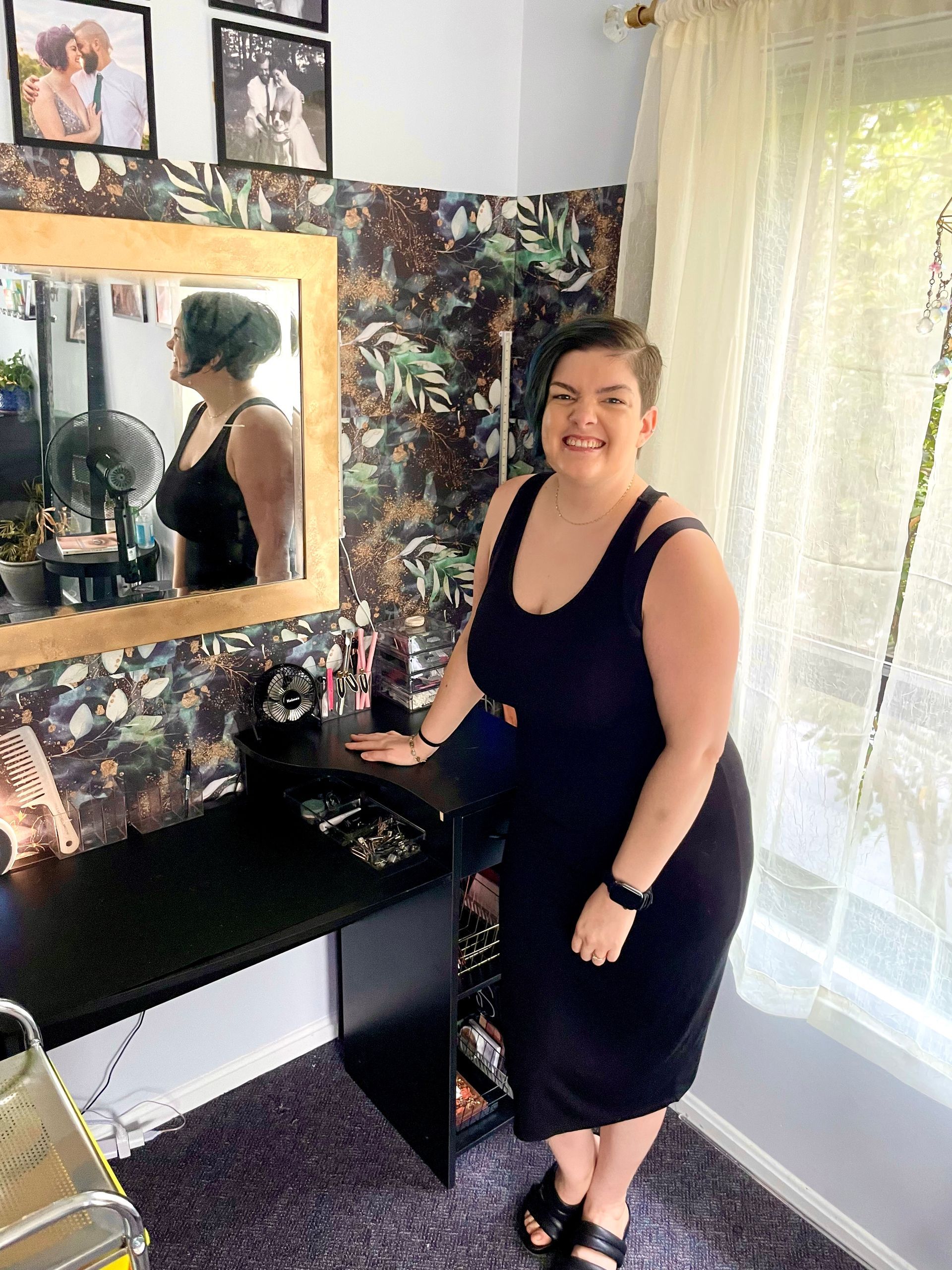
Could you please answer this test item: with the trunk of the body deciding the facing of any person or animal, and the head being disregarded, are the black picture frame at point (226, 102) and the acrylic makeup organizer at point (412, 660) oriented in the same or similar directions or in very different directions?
same or similar directions

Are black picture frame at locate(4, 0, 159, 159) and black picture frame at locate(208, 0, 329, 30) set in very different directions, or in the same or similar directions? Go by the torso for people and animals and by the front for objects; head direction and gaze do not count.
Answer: same or similar directions

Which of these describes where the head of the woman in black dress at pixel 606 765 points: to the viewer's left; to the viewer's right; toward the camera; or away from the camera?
toward the camera

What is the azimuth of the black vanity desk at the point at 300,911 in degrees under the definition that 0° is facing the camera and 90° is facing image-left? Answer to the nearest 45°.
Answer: approximately 315°

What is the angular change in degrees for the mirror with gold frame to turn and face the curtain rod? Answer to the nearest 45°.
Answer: approximately 45° to its left

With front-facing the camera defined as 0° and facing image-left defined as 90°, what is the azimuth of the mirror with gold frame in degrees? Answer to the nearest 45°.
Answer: approximately 315°

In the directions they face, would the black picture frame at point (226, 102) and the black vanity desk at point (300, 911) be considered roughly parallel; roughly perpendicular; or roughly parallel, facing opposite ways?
roughly parallel

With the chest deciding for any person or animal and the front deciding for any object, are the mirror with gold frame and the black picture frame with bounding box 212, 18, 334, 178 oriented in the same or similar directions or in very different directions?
same or similar directions

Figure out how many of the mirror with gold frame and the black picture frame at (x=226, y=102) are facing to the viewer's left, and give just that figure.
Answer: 0

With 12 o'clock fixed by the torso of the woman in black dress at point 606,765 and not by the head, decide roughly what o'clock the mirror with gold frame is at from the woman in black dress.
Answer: The mirror with gold frame is roughly at 2 o'clock from the woman in black dress.

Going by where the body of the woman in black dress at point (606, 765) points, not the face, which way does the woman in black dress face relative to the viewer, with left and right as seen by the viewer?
facing the viewer and to the left of the viewer

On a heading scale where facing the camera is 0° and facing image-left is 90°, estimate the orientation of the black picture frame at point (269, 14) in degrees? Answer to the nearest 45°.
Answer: approximately 315°

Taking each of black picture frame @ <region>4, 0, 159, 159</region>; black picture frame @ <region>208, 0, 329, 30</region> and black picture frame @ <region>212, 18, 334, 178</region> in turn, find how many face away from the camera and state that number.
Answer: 0
